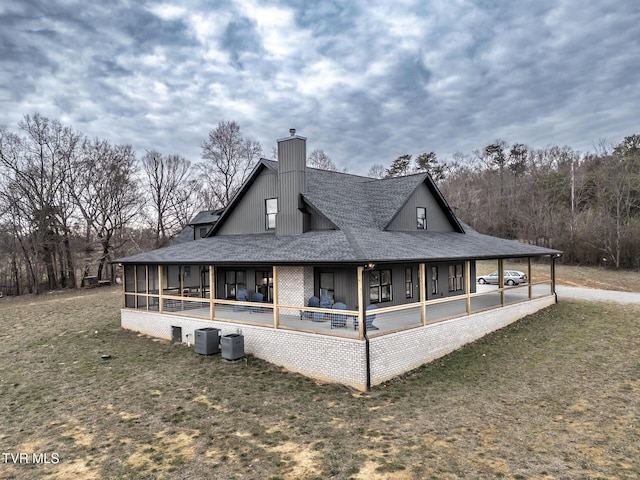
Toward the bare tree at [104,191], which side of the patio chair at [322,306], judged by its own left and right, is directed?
right

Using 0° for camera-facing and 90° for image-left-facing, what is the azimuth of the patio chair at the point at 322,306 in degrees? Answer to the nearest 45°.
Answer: approximately 45°

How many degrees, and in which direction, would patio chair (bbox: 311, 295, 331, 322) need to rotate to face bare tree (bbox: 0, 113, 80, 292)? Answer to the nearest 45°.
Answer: approximately 90° to its right

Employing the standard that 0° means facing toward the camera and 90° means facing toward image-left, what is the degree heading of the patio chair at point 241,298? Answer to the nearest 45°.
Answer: approximately 45°

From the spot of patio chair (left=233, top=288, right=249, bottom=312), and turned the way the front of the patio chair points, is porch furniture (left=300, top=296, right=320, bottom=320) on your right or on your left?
on your left

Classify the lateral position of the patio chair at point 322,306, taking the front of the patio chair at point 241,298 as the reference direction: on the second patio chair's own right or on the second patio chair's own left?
on the second patio chair's own left

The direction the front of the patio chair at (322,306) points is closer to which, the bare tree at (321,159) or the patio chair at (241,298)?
the patio chair

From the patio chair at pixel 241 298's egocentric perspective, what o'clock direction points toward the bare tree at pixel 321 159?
The bare tree is roughly at 5 o'clock from the patio chair.
